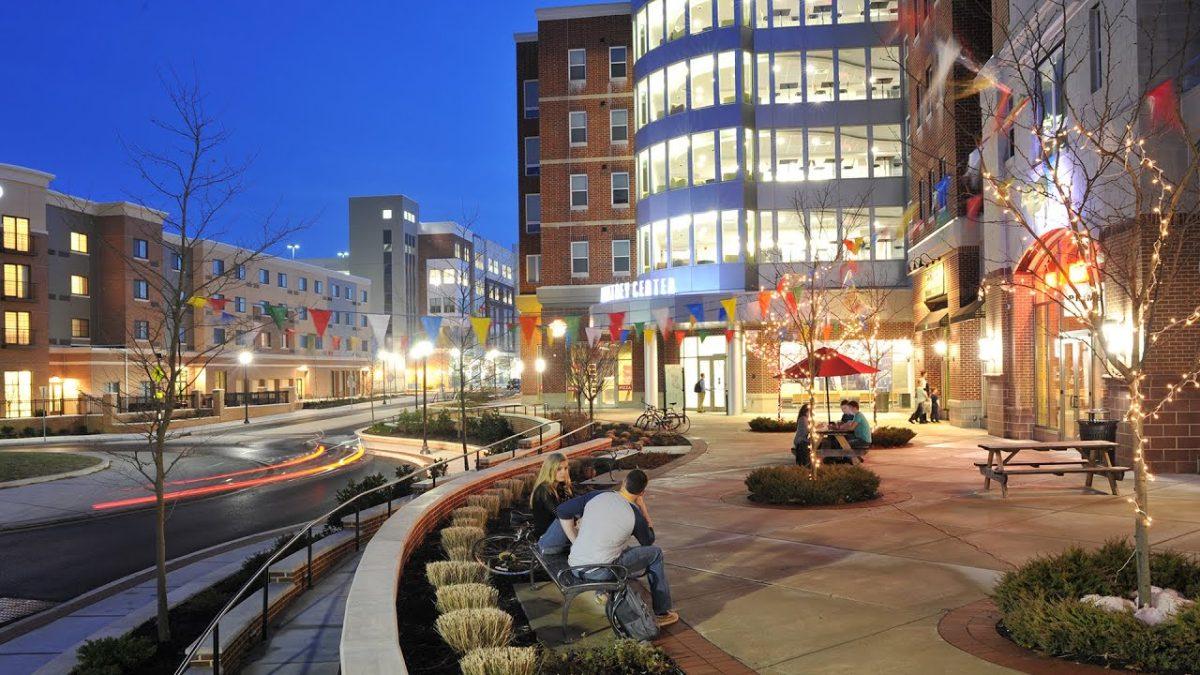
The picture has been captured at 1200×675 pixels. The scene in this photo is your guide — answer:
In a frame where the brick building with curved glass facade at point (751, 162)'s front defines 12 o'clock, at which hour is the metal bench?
The metal bench is roughly at 12 o'clock from the brick building with curved glass facade.

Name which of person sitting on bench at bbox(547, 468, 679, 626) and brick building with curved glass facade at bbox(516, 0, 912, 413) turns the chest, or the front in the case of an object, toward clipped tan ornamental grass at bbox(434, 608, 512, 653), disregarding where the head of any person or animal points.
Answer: the brick building with curved glass facade

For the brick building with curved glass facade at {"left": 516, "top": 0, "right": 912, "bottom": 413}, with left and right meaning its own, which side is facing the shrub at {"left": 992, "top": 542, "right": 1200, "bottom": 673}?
front

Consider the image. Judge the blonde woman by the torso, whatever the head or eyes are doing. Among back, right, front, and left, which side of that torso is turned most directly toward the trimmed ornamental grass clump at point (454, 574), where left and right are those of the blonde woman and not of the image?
right

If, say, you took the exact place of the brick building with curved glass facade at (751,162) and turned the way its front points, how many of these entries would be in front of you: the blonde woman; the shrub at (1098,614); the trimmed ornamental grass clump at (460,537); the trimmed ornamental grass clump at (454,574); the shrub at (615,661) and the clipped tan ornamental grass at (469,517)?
6

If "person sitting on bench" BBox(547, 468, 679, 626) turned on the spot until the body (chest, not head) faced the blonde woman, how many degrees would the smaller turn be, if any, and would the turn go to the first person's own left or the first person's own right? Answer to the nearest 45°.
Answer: approximately 45° to the first person's own left

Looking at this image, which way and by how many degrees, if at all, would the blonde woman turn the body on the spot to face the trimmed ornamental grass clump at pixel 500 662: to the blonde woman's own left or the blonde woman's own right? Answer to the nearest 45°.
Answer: approximately 45° to the blonde woman's own right

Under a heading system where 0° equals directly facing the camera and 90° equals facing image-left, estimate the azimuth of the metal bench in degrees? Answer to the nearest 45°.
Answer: approximately 270°

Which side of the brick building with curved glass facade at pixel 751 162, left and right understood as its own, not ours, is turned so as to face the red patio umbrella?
front

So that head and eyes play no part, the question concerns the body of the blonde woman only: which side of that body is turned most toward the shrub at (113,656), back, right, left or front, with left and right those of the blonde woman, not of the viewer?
right

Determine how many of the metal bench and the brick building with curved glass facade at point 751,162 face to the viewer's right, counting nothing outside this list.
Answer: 1

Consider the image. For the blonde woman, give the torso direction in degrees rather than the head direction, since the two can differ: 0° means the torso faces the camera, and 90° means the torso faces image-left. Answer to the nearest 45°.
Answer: approximately 315°

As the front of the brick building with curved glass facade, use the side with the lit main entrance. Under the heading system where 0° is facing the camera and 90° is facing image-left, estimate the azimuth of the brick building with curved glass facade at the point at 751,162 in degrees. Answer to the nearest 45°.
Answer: approximately 0°

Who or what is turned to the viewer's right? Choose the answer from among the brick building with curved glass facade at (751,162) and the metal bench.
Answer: the metal bench
